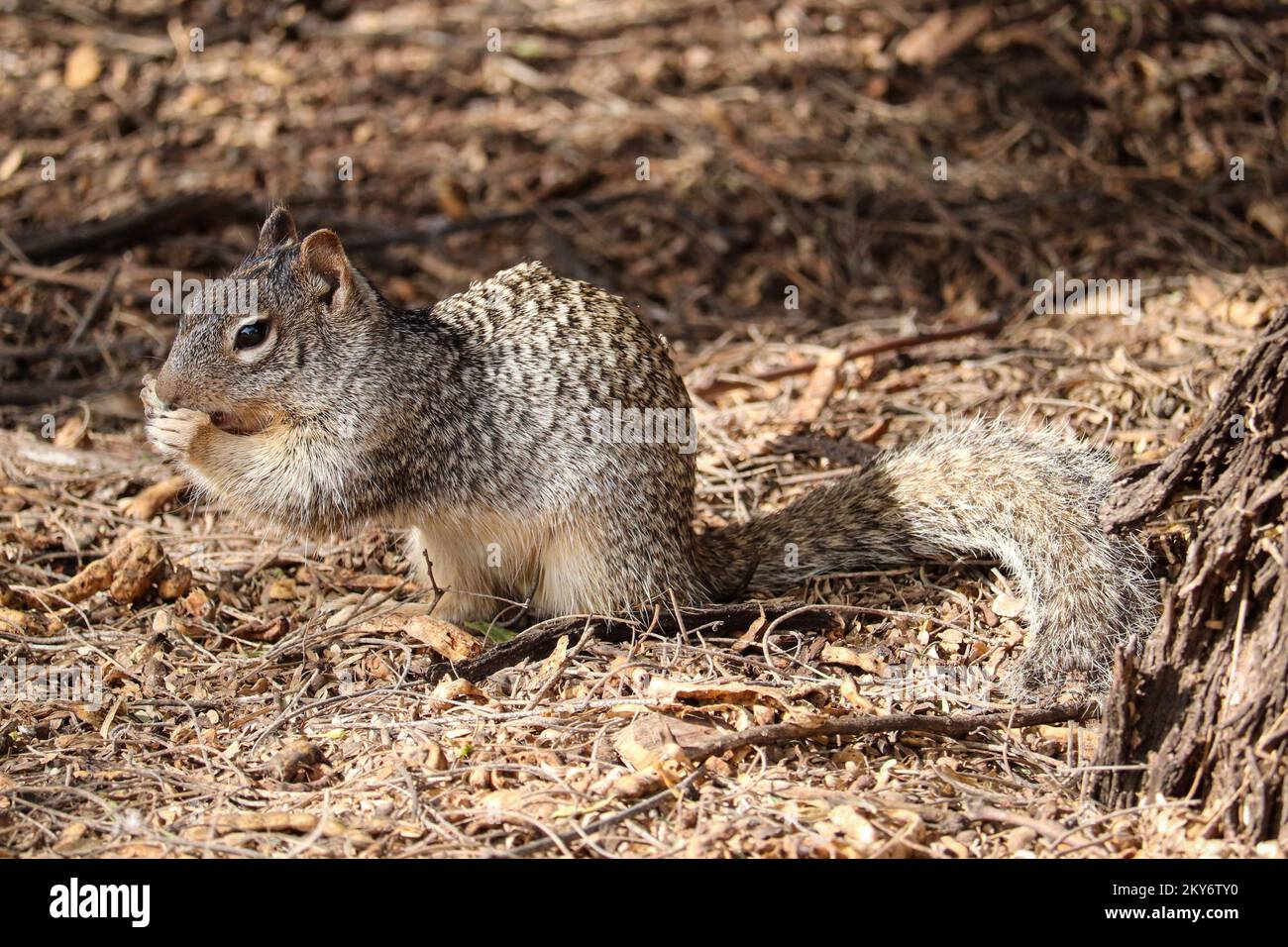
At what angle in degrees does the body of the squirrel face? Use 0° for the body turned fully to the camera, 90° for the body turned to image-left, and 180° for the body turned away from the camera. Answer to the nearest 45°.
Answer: approximately 90°

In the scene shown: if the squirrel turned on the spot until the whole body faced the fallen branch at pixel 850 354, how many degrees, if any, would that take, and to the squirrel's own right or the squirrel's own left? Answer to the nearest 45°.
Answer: approximately 135° to the squirrel's own right
